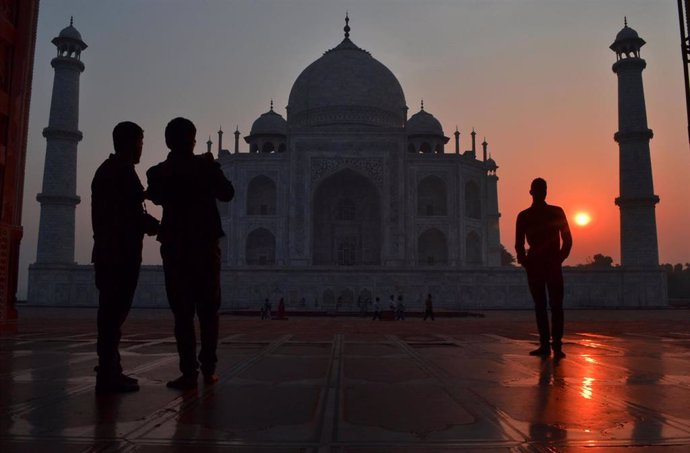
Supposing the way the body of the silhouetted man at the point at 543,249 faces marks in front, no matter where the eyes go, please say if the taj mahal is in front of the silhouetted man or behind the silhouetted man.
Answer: behind

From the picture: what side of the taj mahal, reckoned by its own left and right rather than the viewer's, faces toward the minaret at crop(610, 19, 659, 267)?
left

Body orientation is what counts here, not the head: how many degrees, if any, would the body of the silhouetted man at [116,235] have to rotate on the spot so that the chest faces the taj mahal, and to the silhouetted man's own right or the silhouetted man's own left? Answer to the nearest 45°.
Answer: approximately 45° to the silhouetted man's own left

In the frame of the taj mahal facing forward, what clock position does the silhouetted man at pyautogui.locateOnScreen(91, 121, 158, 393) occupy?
The silhouetted man is roughly at 12 o'clock from the taj mahal.

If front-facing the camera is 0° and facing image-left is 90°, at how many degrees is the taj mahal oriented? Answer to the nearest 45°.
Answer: approximately 0°

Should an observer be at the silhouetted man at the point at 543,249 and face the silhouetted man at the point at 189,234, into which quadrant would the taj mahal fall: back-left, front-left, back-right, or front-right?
back-right

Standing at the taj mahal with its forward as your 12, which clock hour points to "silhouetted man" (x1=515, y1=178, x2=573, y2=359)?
The silhouetted man is roughly at 12 o'clock from the taj mahal.

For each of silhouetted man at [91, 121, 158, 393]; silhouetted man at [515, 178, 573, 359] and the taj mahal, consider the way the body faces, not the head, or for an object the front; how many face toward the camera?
2
